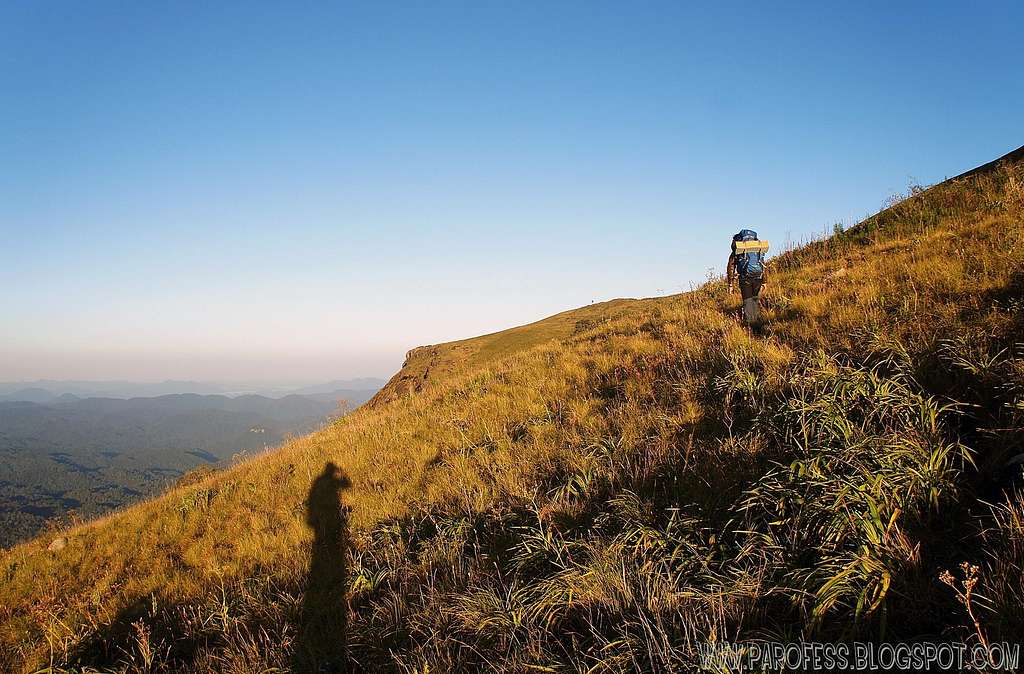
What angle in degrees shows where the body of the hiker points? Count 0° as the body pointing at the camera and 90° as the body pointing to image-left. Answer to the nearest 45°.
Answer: approximately 180°
